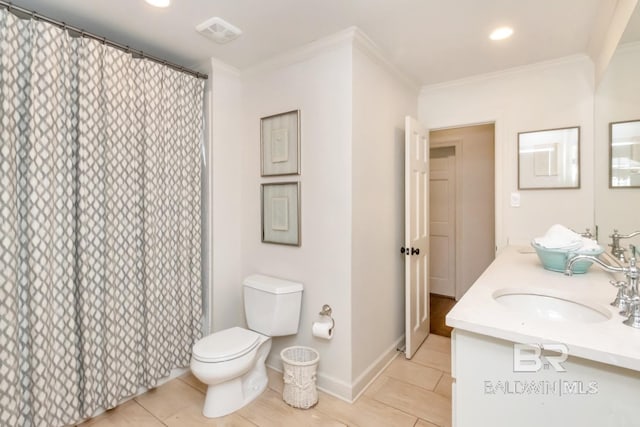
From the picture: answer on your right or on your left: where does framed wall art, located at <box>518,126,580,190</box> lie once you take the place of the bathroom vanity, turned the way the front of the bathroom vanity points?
on your right

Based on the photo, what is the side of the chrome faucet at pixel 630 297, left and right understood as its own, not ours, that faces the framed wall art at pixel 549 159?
right

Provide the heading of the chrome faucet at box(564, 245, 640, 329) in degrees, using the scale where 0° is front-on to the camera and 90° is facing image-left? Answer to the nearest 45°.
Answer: approximately 90°

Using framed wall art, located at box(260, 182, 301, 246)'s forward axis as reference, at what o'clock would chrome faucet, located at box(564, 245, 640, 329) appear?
The chrome faucet is roughly at 9 o'clock from the framed wall art.

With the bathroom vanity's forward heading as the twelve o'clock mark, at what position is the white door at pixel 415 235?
The white door is roughly at 2 o'clock from the bathroom vanity.

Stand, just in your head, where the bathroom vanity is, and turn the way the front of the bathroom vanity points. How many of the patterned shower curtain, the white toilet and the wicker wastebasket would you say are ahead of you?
3

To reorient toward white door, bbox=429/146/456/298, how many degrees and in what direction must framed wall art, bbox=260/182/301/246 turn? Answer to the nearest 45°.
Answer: approximately 180°

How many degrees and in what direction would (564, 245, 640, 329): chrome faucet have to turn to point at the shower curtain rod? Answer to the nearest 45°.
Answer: approximately 45° to its left

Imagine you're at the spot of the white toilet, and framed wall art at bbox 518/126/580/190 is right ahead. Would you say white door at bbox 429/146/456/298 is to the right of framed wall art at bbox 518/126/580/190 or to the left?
left

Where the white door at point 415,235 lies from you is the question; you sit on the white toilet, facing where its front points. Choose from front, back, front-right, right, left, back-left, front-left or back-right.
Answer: back-left

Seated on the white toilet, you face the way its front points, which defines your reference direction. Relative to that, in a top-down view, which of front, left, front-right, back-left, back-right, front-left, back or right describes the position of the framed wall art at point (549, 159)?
back-left

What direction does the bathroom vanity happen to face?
to the viewer's left

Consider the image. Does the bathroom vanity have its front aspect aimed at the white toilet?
yes
